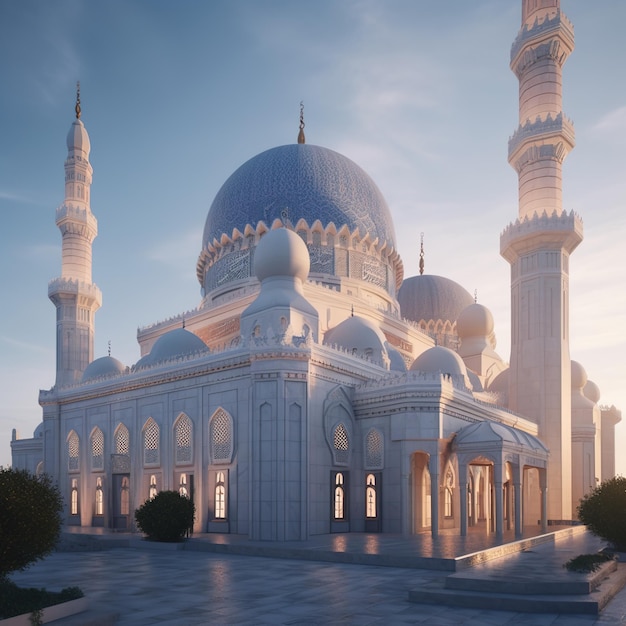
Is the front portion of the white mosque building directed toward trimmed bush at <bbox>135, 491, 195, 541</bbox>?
no

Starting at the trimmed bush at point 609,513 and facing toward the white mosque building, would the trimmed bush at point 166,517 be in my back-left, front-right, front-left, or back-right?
front-left

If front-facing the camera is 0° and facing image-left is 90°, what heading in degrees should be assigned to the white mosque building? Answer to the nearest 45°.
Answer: approximately 315°

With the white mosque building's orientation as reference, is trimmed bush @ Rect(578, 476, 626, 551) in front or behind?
in front
